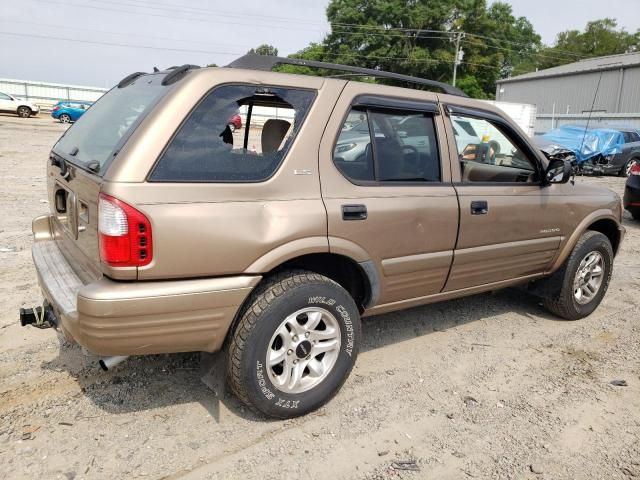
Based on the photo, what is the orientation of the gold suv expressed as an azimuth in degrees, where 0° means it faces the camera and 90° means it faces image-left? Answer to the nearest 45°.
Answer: approximately 225°

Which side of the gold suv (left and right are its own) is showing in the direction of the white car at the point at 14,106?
left
